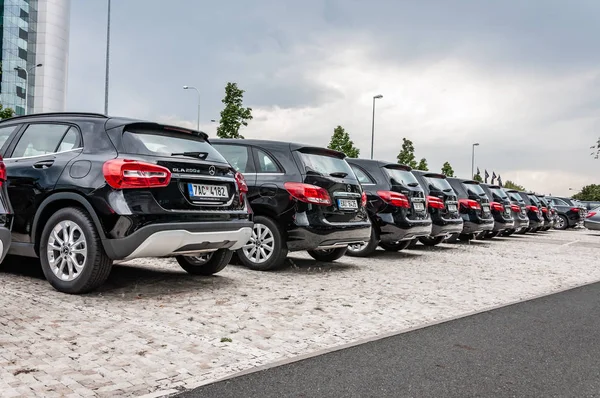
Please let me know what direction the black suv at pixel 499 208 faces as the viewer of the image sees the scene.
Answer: facing away from the viewer and to the left of the viewer

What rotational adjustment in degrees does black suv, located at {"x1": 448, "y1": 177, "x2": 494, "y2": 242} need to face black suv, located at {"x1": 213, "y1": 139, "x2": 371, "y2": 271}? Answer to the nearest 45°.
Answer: approximately 135° to its left

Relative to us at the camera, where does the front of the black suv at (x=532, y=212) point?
facing away from the viewer and to the left of the viewer

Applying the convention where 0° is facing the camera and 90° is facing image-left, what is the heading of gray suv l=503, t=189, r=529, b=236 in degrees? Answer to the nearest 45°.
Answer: approximately 135°

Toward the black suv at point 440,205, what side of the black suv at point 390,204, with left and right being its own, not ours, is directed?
right

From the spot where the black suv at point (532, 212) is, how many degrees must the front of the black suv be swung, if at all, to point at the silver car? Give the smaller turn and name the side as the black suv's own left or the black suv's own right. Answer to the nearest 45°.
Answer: approximately 90° to the black suv's own right

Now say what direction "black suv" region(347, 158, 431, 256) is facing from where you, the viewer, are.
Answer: facing away from the viewer and to the left of the viewer

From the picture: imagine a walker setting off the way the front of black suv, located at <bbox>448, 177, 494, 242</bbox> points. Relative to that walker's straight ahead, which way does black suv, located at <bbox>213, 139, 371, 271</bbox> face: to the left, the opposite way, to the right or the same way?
the same way

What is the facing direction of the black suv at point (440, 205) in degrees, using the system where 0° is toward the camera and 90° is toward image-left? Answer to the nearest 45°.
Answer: approximately 135°

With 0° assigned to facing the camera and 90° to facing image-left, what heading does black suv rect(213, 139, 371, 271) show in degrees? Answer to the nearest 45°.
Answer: approximately 135°

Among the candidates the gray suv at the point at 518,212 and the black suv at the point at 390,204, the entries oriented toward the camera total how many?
0

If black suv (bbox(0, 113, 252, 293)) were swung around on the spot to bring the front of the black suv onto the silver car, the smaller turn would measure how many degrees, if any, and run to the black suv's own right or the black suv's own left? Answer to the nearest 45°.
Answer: approximately 90° to the black suv's own right

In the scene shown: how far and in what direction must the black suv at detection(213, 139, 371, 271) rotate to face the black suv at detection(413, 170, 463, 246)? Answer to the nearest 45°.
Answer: approximately 90° to its right

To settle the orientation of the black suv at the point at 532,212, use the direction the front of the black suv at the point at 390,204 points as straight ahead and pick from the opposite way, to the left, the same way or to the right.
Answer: the same way

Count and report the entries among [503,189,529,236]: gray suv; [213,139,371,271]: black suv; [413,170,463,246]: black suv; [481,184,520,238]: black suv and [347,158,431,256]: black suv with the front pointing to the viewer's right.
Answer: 0

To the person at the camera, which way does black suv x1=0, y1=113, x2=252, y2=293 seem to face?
facing away from the viewer and to the left of the viewer

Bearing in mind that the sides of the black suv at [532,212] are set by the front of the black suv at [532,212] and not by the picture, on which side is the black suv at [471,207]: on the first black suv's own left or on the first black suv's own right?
on the first black suv's own left
